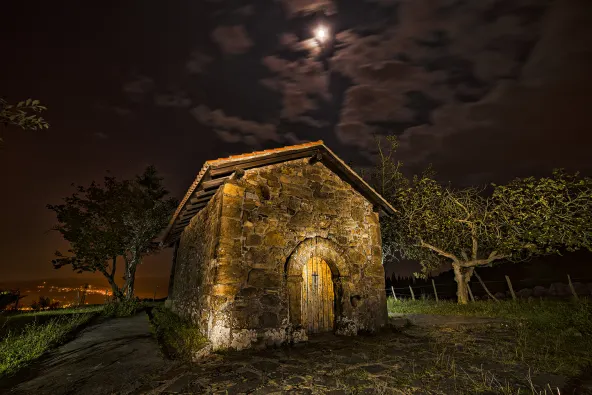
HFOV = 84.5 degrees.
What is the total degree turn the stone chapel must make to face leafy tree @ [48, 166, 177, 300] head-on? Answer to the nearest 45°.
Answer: approximately 180°

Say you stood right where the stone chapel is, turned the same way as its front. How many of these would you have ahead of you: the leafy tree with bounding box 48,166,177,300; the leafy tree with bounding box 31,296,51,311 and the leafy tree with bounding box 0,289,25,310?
0

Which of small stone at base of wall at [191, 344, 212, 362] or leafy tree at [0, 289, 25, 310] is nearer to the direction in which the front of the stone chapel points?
the small stone at base of wall

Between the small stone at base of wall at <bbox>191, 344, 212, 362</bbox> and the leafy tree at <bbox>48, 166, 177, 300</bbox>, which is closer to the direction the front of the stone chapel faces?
the small stone at base of wall

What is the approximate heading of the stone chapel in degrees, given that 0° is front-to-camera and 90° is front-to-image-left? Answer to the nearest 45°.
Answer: approximately 315°

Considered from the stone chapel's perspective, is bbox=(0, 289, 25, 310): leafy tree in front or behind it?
behind

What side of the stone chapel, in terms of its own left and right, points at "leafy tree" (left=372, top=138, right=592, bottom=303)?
left

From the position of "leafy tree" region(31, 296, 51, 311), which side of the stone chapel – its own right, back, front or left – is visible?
back
